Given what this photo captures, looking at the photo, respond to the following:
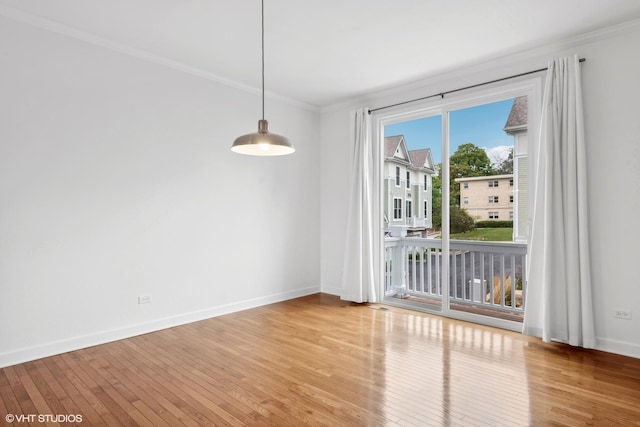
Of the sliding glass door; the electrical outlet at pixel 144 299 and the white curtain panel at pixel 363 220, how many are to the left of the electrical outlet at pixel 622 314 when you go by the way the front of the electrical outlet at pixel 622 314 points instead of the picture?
0

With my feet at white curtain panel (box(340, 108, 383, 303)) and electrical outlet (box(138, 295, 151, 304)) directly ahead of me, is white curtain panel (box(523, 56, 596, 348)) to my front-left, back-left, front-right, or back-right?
back-left

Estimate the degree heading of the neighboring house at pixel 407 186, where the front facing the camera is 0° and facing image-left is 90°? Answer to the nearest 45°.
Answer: approximately 315°

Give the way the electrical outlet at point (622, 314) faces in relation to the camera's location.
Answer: facing the viewer

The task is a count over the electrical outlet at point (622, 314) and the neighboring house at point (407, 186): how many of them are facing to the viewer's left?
0

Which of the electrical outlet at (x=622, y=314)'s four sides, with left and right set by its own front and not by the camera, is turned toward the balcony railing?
right

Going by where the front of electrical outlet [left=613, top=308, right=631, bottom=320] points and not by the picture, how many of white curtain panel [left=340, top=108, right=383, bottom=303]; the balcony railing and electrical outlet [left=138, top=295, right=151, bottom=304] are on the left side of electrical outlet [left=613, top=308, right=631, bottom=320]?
0

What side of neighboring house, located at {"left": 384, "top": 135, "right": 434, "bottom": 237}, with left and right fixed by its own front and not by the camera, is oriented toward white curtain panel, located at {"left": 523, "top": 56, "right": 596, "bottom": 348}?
front

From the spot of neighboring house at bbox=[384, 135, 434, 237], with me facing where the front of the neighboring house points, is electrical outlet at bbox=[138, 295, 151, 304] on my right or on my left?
on my right
